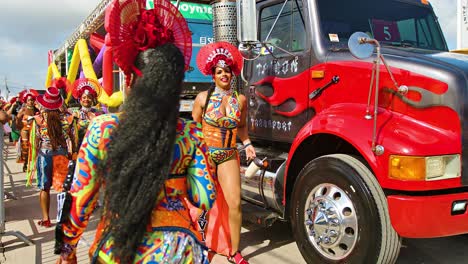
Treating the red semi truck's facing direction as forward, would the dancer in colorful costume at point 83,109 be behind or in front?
behind

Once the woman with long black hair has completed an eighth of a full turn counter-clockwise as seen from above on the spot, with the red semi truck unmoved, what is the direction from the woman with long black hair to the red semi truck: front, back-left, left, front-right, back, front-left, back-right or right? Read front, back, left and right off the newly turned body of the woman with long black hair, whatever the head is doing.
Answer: right

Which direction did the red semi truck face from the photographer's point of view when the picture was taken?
facing the viewer and to the right of the viewer

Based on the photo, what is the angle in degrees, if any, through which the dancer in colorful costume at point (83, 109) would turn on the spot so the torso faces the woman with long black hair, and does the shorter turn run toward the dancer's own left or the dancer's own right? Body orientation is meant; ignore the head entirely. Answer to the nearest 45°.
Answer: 0° — they already face them

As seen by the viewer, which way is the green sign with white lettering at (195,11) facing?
toward the camera

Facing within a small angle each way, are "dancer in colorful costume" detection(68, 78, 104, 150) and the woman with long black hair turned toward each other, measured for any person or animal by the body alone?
yes

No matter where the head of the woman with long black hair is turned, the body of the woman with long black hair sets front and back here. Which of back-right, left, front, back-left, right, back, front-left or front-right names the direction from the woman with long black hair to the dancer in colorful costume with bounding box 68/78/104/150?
front

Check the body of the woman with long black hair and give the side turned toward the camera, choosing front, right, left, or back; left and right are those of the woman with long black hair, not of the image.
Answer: back

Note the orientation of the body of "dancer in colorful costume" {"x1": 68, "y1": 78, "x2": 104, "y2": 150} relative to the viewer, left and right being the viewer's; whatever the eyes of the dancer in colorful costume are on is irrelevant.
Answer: facing the viewer

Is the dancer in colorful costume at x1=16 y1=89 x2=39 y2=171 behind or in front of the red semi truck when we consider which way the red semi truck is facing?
behind

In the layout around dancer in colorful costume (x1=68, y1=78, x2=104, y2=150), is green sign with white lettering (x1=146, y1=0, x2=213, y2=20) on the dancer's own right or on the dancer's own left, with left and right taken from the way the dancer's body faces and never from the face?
on the dancer's own left
